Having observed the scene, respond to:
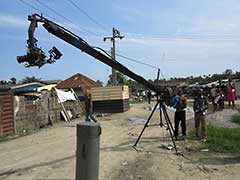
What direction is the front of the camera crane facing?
to the viewer's left

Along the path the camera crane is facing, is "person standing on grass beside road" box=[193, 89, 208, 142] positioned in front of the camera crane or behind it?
behind

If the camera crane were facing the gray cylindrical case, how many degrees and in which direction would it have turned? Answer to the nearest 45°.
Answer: approximately 90° to its left

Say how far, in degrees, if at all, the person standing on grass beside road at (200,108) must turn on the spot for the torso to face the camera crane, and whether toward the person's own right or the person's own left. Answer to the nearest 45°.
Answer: approximately 45° to the person's own right
